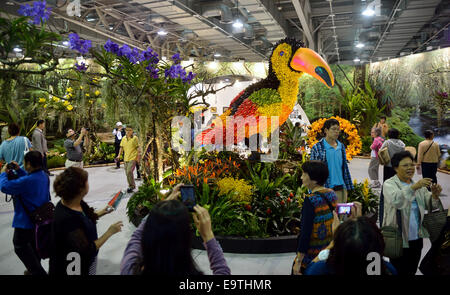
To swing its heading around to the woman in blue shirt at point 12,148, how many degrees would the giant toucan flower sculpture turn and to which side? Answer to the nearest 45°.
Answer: approximately 180°

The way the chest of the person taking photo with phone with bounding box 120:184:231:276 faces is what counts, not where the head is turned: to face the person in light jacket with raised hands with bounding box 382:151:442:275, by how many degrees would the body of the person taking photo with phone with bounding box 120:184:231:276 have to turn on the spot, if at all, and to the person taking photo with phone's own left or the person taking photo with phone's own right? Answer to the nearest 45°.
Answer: approximately 45° to the person taking photo with phone's own right

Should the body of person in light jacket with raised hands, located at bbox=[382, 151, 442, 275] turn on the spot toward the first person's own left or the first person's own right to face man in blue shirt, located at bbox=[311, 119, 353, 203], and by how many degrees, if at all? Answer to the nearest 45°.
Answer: approximately 180°

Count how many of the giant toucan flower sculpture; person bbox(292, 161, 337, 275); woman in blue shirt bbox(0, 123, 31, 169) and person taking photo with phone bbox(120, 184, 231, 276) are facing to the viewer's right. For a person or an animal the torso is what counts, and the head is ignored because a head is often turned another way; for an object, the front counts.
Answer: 1

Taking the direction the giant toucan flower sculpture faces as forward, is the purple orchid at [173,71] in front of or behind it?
behind

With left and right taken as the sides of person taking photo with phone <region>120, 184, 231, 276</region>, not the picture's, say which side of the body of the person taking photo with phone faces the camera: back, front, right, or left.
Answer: back

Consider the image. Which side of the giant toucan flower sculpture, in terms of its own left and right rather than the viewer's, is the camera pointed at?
right

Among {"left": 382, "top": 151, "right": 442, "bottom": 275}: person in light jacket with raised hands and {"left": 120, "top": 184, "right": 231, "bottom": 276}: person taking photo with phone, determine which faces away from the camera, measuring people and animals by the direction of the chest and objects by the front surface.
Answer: {"left": 120, "top": 184, "right": 231, "bottom": 276}: person taking photo with phone

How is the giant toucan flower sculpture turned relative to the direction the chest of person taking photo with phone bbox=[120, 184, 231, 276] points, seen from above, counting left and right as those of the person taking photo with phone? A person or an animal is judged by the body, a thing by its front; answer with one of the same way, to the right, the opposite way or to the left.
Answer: to the right

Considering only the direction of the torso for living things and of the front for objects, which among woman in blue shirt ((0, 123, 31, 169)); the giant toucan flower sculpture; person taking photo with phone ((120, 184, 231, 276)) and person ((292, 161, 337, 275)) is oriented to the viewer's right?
the giant toucan flower sculpture

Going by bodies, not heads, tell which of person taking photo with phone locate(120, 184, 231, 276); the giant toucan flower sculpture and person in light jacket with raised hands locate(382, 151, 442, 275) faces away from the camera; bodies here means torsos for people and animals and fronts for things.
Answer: person taking photo with phone locate(120, 184, 231, 276)

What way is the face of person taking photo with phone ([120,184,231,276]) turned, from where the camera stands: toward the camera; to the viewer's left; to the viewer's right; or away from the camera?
away from the camera
